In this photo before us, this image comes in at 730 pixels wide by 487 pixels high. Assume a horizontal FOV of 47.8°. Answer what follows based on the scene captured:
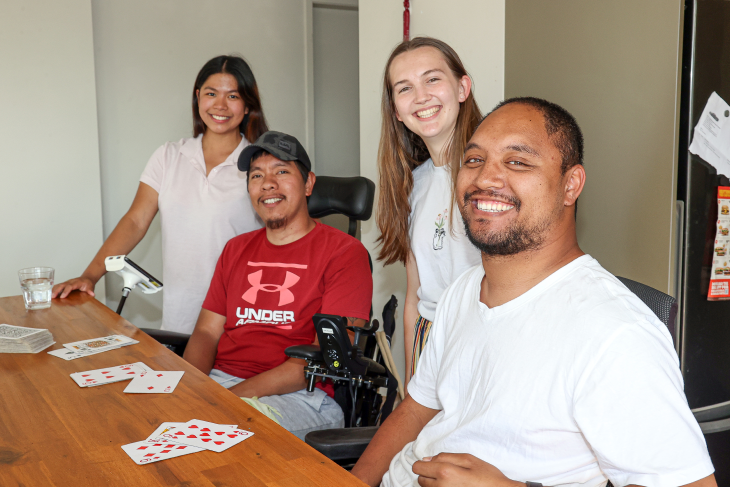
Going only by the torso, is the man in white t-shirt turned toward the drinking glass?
no

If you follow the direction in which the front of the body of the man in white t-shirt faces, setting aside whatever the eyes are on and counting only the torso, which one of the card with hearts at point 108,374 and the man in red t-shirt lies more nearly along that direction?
the card with hearts

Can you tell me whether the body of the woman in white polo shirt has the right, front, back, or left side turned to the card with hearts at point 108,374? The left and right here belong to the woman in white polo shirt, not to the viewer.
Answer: front

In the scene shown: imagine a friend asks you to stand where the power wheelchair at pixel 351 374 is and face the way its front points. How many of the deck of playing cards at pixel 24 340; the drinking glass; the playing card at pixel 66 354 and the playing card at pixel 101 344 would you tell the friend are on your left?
0

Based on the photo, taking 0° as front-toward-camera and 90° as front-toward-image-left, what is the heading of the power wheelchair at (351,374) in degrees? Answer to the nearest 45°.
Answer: approximately 45°

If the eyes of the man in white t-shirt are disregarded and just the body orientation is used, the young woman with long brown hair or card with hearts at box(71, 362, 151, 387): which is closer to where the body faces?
the card with hearts

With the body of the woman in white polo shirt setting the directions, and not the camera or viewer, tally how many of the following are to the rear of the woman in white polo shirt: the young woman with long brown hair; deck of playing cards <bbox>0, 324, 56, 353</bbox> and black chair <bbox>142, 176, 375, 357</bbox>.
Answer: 0

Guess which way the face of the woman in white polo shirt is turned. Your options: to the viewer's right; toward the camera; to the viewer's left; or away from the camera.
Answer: toward the camera

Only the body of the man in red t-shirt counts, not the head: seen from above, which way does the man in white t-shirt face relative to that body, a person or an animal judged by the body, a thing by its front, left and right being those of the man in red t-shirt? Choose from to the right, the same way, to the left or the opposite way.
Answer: the same way

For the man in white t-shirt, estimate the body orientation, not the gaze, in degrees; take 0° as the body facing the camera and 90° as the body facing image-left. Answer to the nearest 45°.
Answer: approximately 45°

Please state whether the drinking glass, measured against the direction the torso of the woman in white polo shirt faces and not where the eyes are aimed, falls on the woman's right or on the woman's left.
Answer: on the woman's right

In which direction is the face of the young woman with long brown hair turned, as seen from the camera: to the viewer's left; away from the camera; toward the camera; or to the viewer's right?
toward the camera

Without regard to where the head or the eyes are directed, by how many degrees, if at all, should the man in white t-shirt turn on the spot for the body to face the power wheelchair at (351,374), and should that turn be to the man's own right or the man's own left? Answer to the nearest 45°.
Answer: approximately 90° to the man's own right

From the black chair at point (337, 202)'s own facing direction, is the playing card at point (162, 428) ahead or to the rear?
ahead

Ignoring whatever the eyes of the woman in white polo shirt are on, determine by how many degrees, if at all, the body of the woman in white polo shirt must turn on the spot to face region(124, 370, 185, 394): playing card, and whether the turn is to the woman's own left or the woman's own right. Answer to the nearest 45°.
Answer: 0° — they already face it

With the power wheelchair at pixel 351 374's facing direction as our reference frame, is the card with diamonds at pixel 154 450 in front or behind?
in front

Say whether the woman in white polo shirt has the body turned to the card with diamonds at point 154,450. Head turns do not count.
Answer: yes

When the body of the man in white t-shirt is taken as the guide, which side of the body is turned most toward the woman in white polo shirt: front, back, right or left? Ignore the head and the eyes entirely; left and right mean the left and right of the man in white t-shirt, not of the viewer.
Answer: right

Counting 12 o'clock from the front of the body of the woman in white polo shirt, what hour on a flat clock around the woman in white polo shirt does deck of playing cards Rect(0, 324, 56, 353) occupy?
The deck of playing cards is roughly at 1 o'clock from the woman in white polo shirt.

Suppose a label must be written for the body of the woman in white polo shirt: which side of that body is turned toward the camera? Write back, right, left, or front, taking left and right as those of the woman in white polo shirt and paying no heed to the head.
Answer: front
